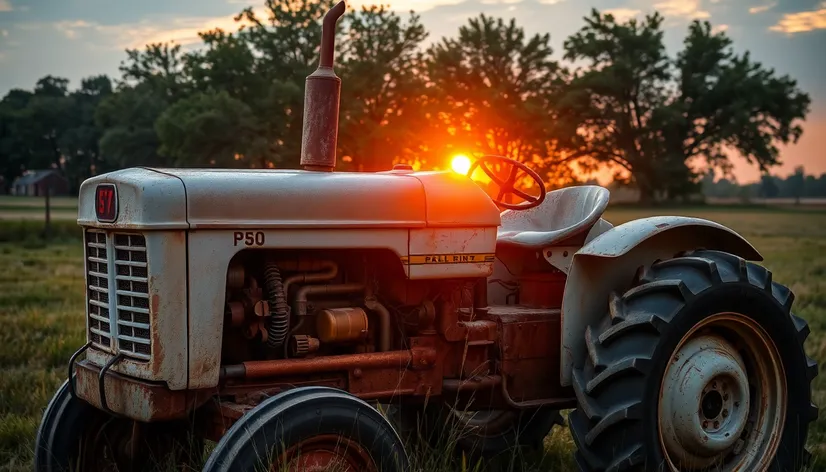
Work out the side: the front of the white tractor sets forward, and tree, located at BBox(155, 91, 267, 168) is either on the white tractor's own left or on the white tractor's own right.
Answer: on the white tractor's own right

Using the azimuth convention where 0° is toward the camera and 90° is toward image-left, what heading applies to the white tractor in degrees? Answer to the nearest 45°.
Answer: approximately 45°

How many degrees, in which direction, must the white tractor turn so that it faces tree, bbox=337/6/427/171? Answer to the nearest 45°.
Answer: approximately 135° to its right

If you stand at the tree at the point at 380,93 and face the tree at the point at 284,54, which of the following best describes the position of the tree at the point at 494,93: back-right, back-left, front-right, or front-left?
back-right

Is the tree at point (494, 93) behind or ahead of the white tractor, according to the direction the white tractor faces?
behind

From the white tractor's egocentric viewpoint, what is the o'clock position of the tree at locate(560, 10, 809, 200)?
The tree is roughly at 5 o'clock from the white tractor.

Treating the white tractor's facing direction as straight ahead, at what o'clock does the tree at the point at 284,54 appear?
The tree is roughly at 4 o'clock from the white tractor.
